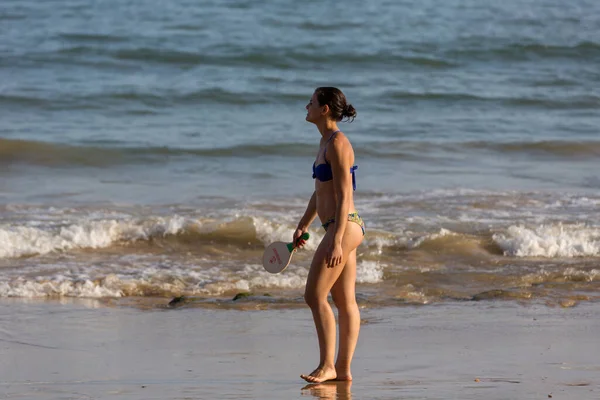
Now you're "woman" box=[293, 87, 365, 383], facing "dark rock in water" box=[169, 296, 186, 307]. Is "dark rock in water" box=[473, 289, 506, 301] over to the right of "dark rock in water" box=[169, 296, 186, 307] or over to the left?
right

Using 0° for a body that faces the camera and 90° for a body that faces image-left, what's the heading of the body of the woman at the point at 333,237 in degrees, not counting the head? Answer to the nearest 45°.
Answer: approximately 90°

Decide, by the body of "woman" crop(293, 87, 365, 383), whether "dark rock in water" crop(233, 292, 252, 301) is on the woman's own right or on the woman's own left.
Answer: on the woman's own right

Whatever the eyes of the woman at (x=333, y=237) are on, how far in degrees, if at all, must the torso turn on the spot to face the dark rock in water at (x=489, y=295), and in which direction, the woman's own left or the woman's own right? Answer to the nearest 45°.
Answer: approximately 135° to the woman's own right

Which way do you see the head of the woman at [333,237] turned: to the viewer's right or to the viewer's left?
to the viewer's left

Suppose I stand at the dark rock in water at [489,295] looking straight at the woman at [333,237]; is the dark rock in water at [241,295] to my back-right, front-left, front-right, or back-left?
front-right

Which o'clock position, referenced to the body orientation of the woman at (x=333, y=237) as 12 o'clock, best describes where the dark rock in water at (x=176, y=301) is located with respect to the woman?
The dark rock in water is roughly at 2 o'clock from the woman.
